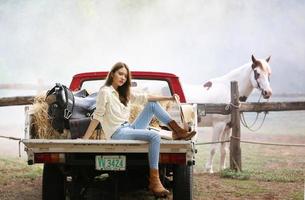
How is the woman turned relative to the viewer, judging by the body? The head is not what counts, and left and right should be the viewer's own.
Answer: facing the viewer and to the right of the viewer

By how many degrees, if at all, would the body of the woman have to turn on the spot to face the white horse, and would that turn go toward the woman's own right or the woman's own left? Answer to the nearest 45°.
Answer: approximately 135° to the woman's own left

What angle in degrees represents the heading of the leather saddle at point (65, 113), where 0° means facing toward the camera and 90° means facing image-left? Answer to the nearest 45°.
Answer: approximately 45°

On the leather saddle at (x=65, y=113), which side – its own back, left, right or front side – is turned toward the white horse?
back

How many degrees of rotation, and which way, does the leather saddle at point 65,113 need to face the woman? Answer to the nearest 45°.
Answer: approximately 135° to its left

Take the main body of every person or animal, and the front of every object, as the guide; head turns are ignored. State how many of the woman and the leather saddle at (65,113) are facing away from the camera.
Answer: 0

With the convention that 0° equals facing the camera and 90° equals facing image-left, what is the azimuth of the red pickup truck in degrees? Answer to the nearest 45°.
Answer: approximately 180°
